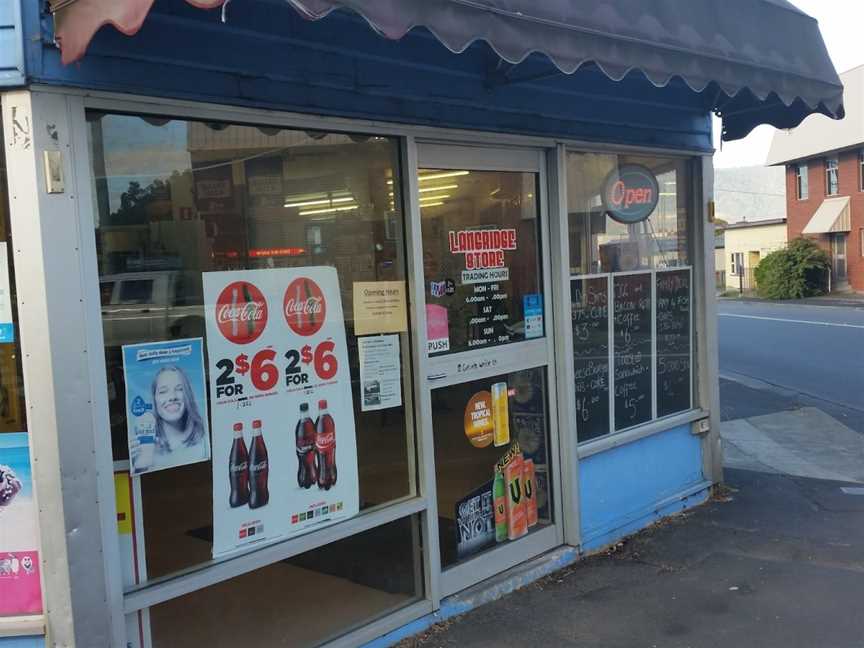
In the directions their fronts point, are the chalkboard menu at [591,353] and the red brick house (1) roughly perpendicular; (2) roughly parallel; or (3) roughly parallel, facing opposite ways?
roughly perpendicular

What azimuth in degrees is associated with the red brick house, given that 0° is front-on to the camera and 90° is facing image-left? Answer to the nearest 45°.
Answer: approximately 45°

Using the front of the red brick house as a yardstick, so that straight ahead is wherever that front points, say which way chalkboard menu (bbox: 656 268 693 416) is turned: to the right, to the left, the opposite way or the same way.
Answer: to the left

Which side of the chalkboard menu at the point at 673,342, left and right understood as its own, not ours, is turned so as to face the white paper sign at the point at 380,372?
right

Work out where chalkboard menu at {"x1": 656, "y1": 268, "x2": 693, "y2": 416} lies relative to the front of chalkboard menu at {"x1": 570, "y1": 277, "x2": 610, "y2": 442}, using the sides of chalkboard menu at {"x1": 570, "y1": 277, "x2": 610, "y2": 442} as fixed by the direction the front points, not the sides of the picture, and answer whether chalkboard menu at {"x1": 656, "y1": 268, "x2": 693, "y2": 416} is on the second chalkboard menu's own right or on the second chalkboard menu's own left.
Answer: on the second chalkboard menu's own left

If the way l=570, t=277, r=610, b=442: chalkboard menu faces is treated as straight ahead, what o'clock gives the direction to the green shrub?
The green shrub is roughly at 8 o'clock from the chalkboard menu.

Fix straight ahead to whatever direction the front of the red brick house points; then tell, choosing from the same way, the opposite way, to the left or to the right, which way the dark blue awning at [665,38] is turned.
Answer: to the left

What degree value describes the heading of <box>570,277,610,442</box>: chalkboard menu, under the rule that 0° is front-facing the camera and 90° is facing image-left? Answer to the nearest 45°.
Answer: approximately 315°
